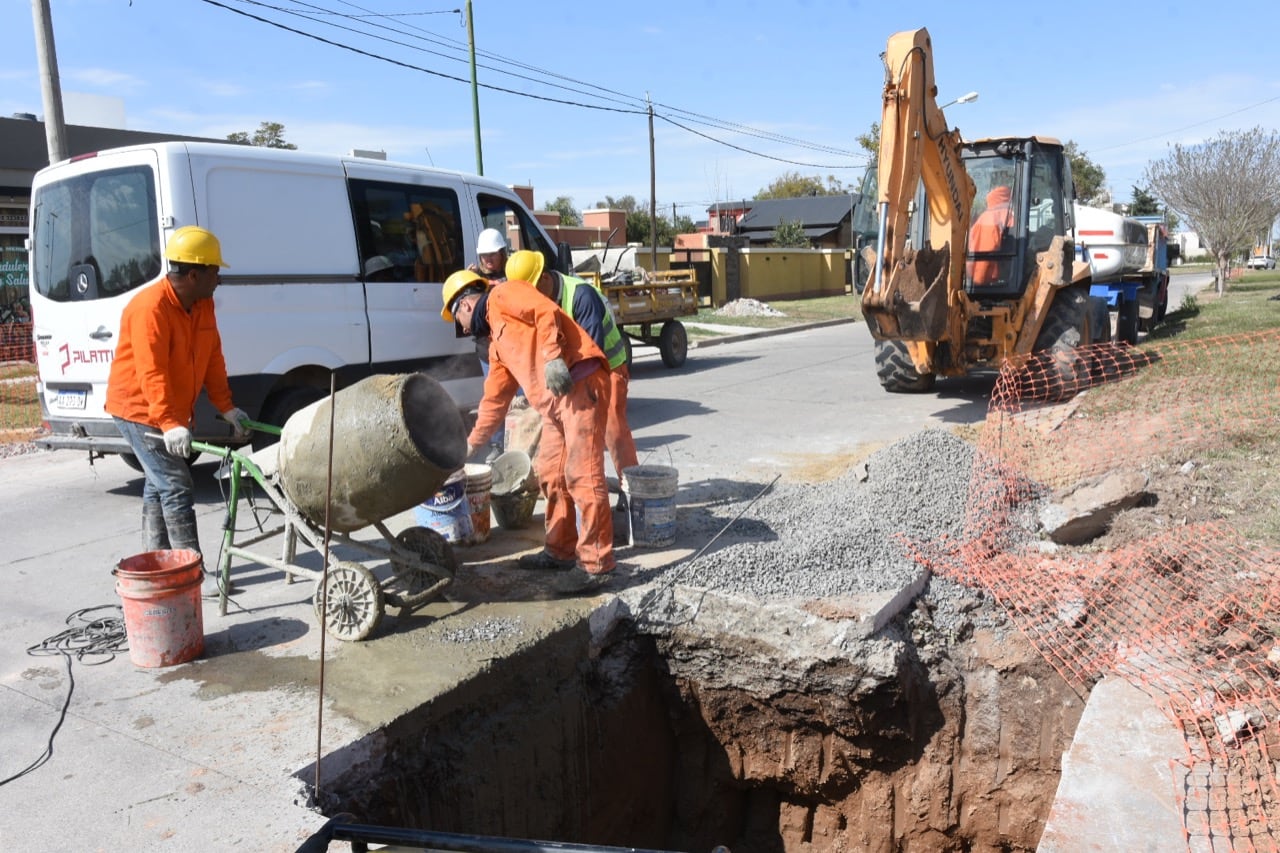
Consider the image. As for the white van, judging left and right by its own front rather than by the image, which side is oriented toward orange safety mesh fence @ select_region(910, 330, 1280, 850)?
right

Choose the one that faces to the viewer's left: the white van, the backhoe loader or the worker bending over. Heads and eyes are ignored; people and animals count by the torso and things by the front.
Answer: the worker bending over

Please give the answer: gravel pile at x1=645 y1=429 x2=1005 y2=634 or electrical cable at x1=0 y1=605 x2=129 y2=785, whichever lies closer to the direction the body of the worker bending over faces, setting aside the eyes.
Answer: the electrical cable

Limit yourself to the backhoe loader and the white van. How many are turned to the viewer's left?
0

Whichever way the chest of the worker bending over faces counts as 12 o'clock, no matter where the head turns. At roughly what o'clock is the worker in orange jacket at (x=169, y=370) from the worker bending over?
The worker in orange jacket is roughly at 11 o'clock from the worker bending over.

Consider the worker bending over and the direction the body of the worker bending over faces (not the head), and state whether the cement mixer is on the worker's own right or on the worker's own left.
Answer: on the worker's own left

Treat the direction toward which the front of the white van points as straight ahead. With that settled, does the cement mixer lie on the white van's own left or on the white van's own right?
on the white van's own right

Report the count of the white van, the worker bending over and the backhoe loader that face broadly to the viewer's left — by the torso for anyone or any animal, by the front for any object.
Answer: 1

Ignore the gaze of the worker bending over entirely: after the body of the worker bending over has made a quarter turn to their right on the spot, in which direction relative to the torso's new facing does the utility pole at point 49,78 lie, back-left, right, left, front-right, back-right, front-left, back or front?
front-left

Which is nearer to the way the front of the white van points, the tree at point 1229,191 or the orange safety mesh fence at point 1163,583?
the tree

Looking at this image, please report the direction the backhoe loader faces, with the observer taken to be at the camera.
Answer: facing away from the viewer and to the right of the viewer

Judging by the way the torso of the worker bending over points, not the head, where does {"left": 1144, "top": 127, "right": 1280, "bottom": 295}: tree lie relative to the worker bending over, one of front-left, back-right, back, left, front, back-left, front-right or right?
back-right

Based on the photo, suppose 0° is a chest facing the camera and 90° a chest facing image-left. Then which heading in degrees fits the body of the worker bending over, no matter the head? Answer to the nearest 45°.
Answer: approximately 90°

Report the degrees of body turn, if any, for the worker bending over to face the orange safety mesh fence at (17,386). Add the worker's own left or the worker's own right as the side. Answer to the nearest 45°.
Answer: approximately 45° to the worker's own right

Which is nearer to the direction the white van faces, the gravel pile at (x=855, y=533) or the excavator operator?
the excavator operator

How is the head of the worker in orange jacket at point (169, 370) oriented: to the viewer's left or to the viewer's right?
to the viewer's right

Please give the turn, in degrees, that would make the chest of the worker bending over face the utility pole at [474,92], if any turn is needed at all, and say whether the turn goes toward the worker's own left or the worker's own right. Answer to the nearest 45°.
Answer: approximately 90° to the worker's own right
